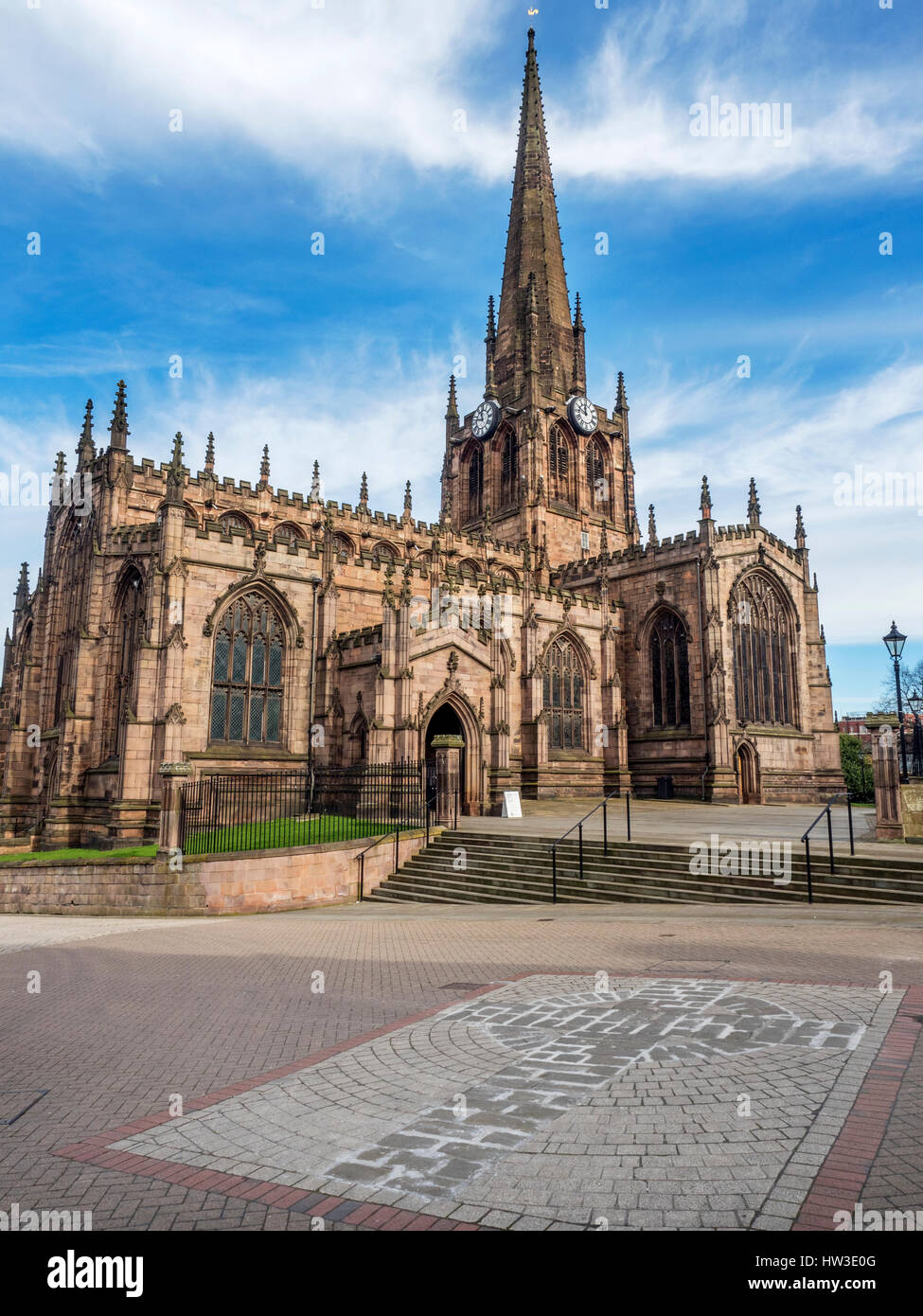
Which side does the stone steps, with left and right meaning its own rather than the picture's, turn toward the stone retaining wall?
right

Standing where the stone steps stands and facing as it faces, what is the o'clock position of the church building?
The church building is roughly at 5 o'clock from the stone steps.

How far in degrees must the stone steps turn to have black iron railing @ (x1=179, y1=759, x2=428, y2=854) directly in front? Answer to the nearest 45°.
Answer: approximately 135° to its right

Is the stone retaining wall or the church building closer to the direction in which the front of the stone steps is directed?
the stone retaining wall

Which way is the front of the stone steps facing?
toward the camera
